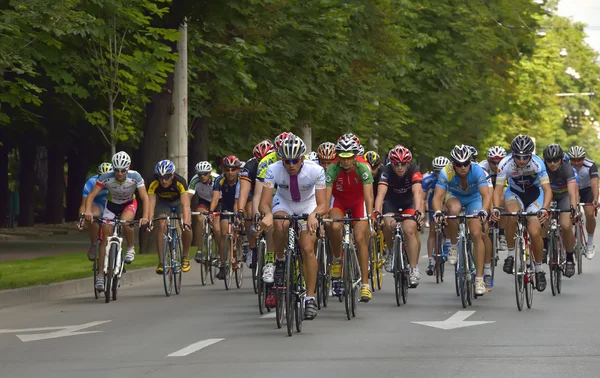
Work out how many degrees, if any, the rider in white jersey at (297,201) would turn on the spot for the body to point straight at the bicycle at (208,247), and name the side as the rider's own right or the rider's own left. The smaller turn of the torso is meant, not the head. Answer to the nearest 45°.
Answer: approximately 180°

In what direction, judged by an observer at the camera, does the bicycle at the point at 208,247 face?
facing the viewer

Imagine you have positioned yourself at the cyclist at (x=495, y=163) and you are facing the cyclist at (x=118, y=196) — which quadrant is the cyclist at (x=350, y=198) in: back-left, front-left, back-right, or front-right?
front-left

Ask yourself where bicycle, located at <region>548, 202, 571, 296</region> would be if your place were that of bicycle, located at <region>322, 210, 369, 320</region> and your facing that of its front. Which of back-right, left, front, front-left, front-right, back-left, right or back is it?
back-left

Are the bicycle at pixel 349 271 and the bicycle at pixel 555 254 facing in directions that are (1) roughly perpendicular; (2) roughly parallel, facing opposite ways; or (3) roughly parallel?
roughly parallel

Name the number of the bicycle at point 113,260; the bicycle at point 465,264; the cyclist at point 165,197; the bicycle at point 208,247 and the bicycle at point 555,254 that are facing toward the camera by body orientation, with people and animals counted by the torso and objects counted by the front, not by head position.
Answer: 5

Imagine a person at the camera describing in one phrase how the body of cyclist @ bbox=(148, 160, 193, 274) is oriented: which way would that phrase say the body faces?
toward the camera

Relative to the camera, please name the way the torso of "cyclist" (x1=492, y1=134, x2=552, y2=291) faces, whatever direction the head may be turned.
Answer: toward the camera

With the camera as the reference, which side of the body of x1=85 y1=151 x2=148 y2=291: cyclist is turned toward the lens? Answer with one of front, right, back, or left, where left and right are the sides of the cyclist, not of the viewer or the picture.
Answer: front

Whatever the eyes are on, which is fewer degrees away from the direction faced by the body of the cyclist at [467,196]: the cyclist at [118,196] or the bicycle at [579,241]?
the cyclist

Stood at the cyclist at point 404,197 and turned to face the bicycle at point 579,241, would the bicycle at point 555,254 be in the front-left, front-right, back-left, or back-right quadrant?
front-right

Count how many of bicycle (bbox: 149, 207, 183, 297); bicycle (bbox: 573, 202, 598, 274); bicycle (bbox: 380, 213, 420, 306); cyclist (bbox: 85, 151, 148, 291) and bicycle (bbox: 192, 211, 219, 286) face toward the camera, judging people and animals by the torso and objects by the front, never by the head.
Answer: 5
